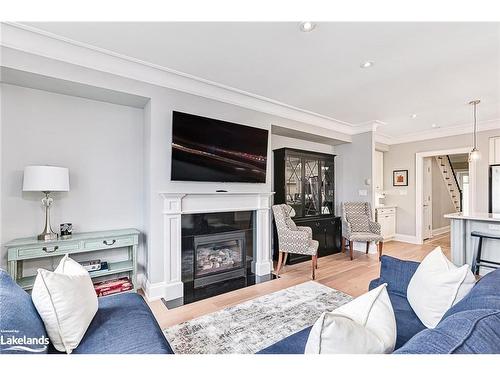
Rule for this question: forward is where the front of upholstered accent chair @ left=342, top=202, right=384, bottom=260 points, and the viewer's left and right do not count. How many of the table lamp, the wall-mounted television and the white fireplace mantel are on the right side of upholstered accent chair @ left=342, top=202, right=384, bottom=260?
3

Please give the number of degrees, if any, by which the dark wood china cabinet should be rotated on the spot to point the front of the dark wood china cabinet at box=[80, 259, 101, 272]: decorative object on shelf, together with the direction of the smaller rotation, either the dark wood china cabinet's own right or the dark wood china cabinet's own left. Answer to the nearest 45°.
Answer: approximately 90° to the dark wood china cabinet's own right

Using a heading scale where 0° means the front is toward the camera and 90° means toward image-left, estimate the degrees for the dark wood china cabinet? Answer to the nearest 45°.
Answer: approximately 315°
